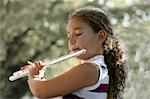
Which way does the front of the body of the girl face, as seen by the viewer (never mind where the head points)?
to the viewer's left
